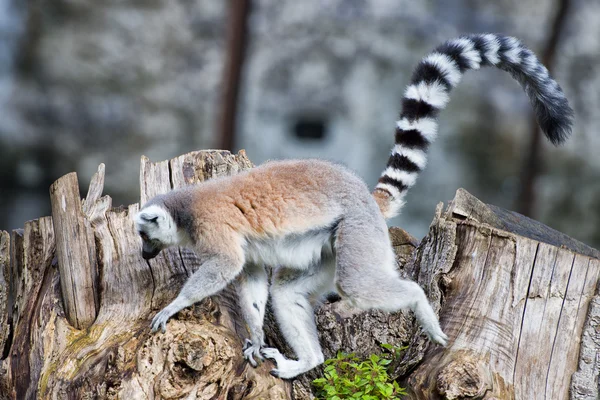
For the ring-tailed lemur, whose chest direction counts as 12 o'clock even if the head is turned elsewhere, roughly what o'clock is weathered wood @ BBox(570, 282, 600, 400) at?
The weathered wood is roughly at 6 o'clock from the ring-tailed lemur.

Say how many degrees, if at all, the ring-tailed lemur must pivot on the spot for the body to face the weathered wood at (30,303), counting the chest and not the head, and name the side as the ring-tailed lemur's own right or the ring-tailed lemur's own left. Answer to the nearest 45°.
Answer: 0° — it already faces it

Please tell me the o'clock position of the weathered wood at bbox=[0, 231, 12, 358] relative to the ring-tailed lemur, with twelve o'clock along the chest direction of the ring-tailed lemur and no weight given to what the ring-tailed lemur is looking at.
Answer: The weathered wood is roughly at 12 o'clock from the ring-tailed lemur.

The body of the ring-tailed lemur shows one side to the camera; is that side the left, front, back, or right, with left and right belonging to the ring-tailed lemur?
left
